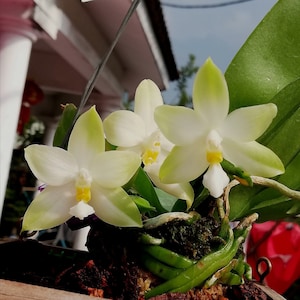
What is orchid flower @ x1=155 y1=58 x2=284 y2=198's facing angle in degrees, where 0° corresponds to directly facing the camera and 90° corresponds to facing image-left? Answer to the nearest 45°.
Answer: approximately 0°

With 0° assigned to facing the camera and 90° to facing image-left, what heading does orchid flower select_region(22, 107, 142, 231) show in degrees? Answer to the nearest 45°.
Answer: approximately 0°

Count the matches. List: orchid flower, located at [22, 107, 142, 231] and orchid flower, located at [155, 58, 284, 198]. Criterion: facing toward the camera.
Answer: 2

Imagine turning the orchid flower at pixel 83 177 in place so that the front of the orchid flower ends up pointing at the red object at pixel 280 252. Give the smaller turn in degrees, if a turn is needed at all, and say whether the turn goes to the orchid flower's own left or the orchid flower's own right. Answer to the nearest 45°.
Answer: approximately 135° to the orchid flower's own left
